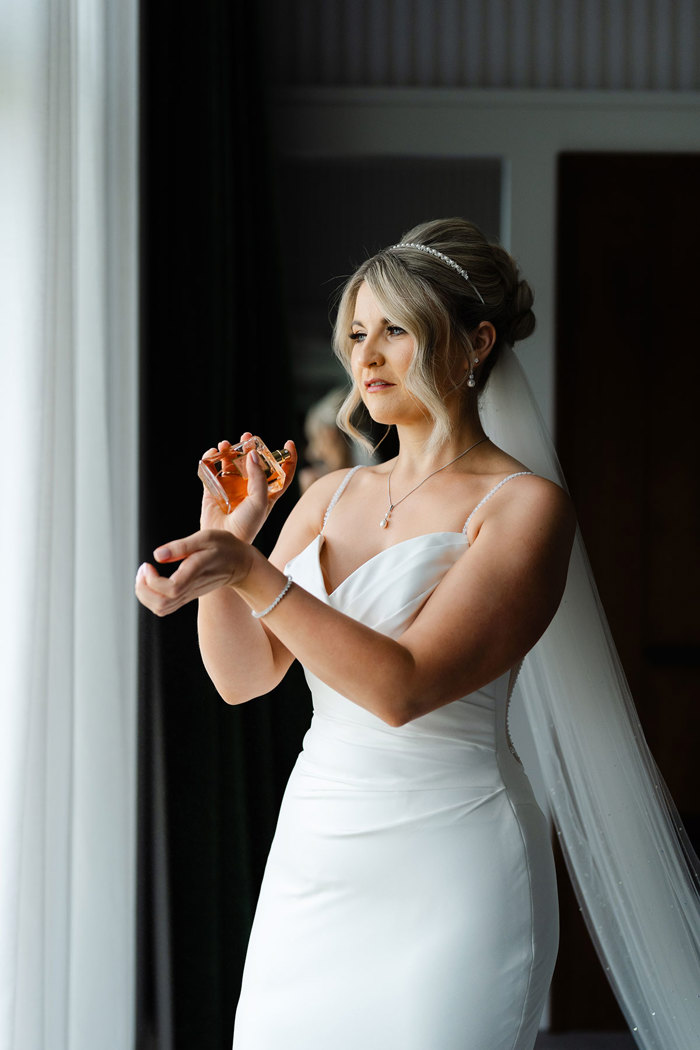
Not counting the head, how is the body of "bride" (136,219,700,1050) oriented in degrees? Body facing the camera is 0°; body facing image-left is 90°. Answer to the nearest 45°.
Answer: approximately 45°
